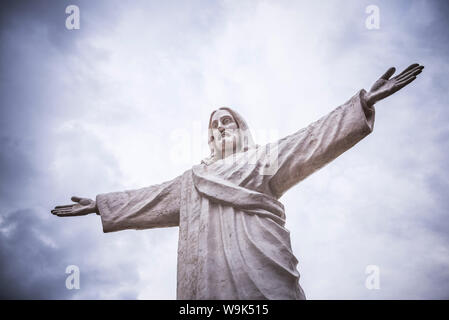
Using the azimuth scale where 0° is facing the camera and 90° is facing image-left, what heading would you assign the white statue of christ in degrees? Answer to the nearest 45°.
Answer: approximately 45°
